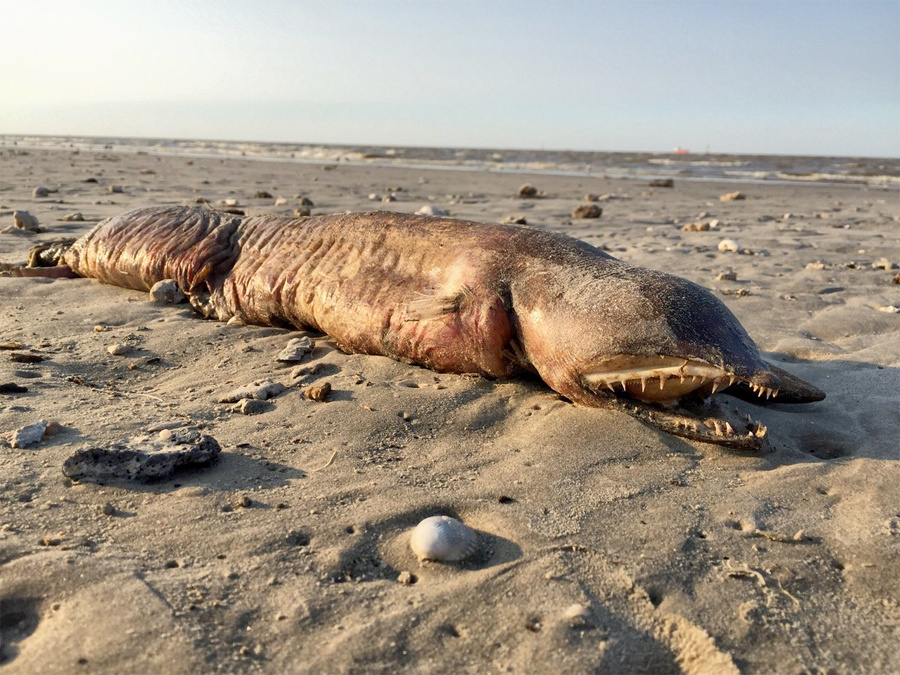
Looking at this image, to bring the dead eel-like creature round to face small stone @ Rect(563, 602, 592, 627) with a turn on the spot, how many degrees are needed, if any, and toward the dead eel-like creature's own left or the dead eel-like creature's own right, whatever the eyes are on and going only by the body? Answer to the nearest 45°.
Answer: approximately 45° to the dead eel-like creature's own right

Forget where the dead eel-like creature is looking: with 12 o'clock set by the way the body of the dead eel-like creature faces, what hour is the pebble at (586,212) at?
The pebble is roughly at 8 o'clock from the dead eel-like creature.

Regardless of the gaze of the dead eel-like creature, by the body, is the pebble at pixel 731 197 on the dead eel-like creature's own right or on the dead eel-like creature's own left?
on the dead eel-like creature's own left

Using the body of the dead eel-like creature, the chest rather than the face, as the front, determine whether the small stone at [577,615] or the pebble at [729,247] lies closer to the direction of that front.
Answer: the small stone

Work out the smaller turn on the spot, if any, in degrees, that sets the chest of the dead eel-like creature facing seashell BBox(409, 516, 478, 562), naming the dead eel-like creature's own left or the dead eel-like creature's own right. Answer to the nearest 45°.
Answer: approximately 45° to the dead eel-like creature's own right

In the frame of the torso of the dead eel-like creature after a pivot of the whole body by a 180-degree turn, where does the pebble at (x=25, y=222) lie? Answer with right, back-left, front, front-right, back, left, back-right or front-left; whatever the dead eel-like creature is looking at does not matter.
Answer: front

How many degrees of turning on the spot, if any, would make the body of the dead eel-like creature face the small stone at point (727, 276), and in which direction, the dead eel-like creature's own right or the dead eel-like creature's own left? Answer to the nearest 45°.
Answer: approximately 90° to the dead eel-like creature's own left

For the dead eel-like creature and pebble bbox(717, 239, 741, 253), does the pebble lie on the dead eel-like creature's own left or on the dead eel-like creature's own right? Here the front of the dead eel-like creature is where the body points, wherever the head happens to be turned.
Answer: on the dead eel-like creature's own left

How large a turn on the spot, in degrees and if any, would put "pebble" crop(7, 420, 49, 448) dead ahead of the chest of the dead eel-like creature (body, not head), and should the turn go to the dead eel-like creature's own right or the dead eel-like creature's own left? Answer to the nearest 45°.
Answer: approximately 90° to the dead eel-like creature's own right

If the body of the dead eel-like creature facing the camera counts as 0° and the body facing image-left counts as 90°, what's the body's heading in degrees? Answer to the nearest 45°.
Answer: approximately 315°
